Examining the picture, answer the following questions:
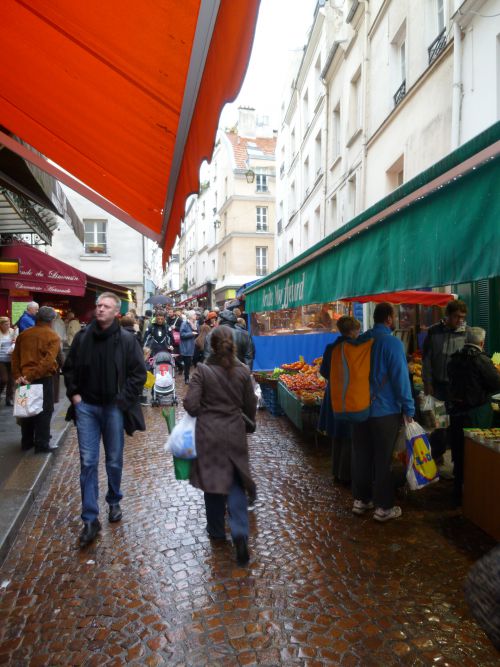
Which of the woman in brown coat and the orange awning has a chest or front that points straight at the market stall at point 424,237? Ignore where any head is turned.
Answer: the orange awning

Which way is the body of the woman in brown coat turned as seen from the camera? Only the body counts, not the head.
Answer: away from the camera

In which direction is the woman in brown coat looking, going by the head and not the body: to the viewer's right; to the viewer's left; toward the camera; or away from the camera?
away from the camera

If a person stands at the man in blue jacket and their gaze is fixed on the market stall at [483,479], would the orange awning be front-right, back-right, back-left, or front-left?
back-right

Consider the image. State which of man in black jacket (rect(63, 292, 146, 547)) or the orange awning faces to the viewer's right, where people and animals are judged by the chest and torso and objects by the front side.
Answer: the orange awning

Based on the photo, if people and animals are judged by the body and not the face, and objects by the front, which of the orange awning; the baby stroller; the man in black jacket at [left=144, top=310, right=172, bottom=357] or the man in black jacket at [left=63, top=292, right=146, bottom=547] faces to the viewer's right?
the orange awning

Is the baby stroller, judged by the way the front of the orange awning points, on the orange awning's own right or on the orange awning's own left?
on the orange awning's own left

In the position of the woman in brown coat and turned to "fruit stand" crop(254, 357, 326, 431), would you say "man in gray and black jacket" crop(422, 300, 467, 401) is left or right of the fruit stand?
right

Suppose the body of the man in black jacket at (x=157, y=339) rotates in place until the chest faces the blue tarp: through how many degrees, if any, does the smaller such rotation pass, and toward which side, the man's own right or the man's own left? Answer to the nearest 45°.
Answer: approximately 90° to the man's own left

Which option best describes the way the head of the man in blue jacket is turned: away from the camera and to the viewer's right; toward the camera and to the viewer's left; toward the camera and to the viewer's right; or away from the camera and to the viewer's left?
away from the camera and to the viewer's right
